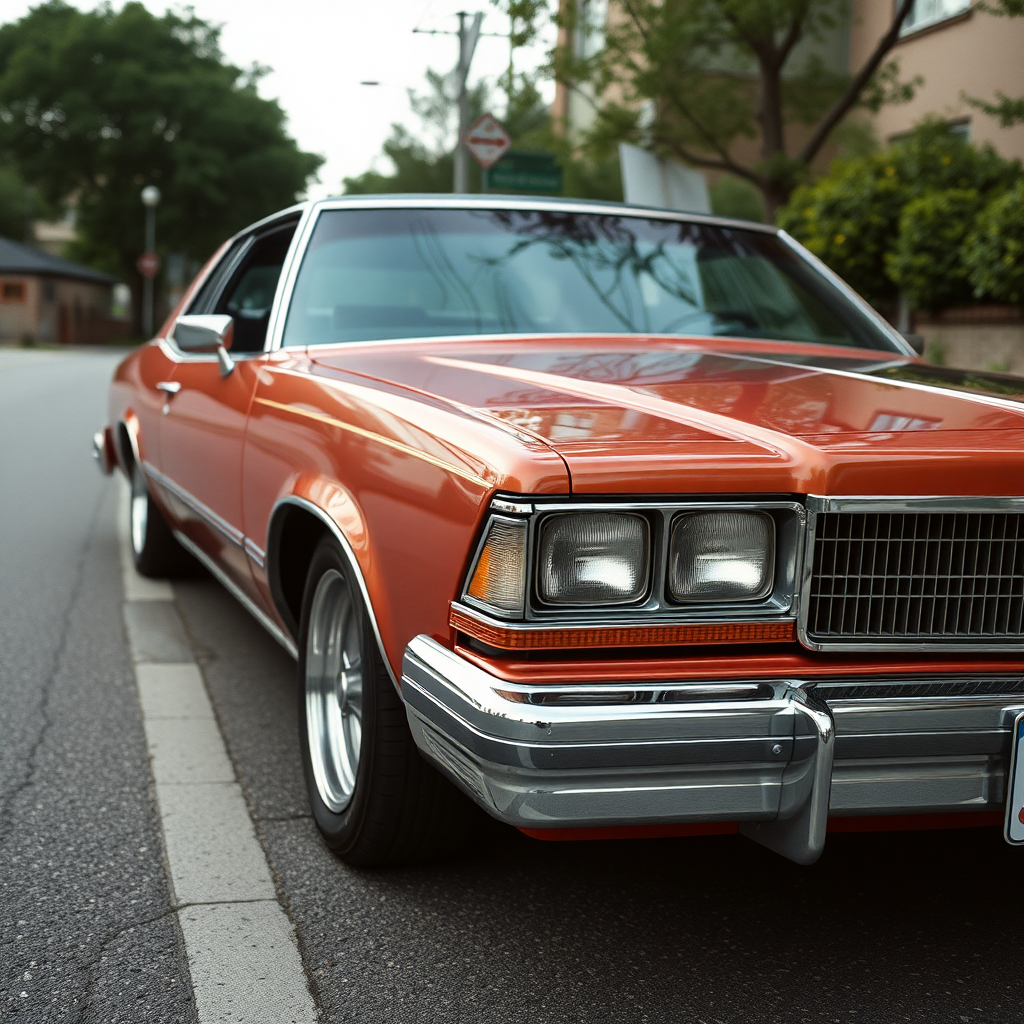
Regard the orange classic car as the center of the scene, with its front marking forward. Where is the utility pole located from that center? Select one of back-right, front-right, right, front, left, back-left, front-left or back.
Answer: back-left

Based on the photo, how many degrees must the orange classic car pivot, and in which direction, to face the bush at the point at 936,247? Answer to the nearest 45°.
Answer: approximately 135° to its left

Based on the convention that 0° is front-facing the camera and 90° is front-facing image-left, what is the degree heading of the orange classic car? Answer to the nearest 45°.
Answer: approximately 315°

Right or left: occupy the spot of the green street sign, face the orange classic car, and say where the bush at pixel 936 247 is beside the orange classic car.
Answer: left

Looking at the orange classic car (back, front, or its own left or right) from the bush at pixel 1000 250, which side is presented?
left

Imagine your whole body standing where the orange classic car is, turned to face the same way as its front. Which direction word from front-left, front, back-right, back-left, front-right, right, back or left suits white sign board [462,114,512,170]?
back-left

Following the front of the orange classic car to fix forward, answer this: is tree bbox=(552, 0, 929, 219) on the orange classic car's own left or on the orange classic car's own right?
on the orange classic car's own left

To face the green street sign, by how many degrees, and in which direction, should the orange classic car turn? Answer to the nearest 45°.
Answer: approximately 135° to its left

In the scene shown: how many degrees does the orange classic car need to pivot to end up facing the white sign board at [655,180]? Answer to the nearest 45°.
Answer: approximately 135° to its left
